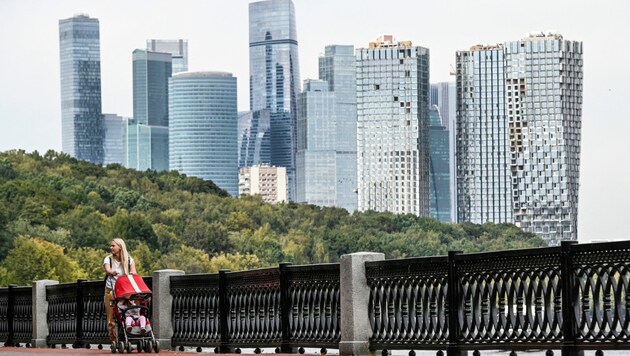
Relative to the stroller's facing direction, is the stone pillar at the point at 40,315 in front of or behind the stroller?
behind

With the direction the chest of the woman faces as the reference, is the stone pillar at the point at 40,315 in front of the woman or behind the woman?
behind

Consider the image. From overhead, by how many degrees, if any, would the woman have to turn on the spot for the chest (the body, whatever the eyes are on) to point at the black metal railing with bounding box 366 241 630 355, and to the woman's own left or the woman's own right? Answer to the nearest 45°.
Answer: approximately 45° to the woman's own left

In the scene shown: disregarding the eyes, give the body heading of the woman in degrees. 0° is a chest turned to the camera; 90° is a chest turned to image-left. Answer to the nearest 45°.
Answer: approximately 0°

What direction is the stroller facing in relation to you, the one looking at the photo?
facing the viewer and to the right of the viewer

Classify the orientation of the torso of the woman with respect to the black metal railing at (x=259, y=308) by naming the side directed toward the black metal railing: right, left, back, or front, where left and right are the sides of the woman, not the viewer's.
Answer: left
